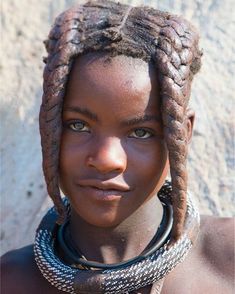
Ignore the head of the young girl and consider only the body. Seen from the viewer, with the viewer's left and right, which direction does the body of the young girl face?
facing the viewer
